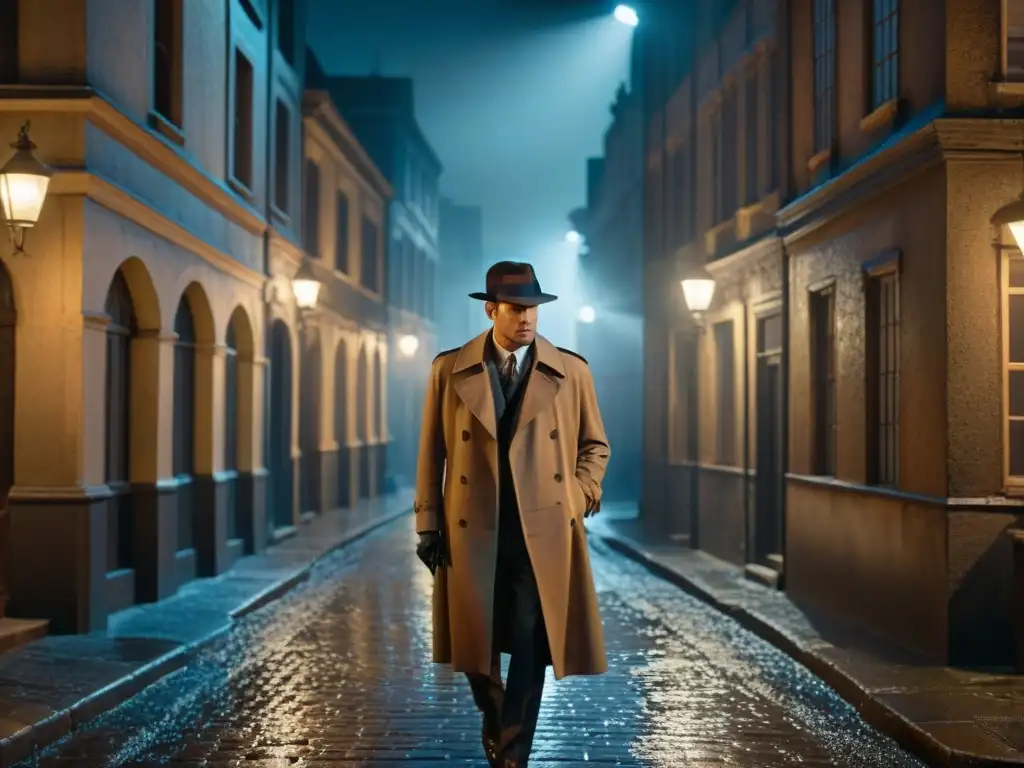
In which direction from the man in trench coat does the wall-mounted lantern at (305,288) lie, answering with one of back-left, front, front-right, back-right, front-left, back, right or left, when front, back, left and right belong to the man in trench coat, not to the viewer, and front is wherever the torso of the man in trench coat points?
back

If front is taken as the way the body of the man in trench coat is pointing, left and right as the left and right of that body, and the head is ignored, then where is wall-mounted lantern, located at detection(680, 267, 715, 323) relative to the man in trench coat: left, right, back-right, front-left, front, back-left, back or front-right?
back

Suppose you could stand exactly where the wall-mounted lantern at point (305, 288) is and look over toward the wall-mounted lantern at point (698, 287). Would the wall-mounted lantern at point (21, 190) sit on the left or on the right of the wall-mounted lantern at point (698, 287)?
right

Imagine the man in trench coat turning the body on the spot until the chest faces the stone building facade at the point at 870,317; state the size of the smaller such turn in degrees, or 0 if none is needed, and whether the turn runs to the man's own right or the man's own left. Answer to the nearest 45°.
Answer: approximately 135° to the man's own left

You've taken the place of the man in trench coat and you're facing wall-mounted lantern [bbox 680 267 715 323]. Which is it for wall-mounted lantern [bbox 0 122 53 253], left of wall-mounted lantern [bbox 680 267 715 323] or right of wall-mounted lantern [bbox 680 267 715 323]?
left

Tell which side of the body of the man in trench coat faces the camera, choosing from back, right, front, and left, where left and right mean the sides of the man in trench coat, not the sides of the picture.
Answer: front
